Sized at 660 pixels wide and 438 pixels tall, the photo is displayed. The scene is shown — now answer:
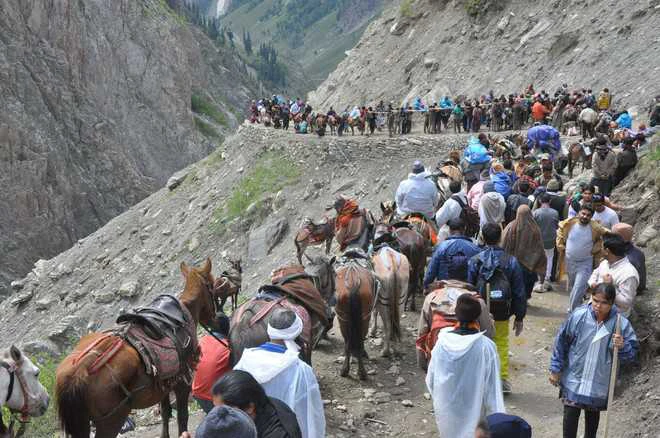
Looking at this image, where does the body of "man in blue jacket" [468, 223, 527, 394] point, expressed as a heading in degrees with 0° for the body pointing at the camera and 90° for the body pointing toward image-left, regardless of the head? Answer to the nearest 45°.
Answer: approximately 180°

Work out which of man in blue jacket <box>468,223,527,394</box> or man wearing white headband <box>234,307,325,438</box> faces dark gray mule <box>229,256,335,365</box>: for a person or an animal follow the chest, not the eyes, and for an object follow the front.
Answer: the man wearing white headband

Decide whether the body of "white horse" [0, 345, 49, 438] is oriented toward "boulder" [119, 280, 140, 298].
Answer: no

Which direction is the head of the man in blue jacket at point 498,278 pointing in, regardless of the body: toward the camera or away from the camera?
away from the camera

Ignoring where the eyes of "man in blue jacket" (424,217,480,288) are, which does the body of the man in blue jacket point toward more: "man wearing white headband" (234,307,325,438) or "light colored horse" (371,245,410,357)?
the light colored horse

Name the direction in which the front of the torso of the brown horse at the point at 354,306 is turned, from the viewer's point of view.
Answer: away from the camera

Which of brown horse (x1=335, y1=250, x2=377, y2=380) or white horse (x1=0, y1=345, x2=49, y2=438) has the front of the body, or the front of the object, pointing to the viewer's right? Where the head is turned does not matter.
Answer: the white horse

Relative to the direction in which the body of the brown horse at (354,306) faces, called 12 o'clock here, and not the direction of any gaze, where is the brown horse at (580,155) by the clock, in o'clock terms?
the brown horse at (580,155) is roughly at 1 o'clock from the brown horse at (354,306).

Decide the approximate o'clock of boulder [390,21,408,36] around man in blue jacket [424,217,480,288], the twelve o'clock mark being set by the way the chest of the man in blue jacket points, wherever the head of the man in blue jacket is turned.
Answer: The boulder is roughly at 12 o'clock from the man in blue jacket.

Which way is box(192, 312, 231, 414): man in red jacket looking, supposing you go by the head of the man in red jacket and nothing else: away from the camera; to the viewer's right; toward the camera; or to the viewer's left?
away from the camera

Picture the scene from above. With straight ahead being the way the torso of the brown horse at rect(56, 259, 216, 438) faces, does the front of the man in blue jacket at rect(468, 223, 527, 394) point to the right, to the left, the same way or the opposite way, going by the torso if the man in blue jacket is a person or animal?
the same way

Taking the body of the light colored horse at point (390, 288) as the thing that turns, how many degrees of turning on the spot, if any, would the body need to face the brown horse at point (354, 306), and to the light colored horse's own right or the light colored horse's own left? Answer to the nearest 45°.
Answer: approximately 135° to the light colored horse's own left

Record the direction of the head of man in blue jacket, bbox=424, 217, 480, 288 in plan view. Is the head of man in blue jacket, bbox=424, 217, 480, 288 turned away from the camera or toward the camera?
away from the camera

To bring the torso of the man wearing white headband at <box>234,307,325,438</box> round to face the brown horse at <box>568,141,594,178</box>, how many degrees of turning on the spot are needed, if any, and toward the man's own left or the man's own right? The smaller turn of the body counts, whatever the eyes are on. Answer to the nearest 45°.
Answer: approximately 45° to the man's own right

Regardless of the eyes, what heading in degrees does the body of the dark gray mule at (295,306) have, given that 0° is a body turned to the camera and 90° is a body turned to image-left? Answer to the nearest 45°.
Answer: approximately 225°

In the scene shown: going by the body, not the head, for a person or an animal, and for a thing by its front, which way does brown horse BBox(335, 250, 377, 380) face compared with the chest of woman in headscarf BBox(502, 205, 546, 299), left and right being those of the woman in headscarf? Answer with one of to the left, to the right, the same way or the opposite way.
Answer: the same way
